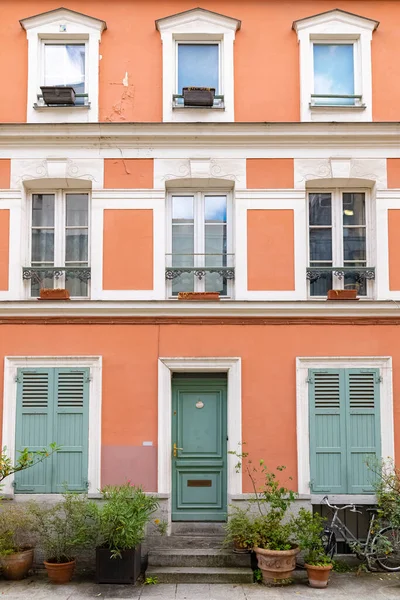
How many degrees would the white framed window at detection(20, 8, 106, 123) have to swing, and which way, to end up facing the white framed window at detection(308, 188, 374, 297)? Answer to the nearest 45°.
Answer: approximately 90° to its left

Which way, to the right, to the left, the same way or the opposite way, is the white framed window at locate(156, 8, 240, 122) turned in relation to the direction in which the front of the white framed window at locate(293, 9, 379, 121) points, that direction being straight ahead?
the same way

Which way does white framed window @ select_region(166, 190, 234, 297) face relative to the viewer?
toward the camera

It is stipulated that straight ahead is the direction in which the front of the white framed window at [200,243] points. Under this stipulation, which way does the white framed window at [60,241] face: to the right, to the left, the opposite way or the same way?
the same way

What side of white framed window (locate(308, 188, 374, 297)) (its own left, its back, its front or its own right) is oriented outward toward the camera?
front

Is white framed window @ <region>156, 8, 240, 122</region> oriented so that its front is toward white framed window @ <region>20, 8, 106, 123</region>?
no

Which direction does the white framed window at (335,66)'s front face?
toward the camera

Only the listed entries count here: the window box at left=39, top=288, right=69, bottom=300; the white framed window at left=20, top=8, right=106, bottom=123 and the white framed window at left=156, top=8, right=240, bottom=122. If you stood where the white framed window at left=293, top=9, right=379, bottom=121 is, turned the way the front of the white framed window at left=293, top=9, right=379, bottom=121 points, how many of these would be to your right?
3

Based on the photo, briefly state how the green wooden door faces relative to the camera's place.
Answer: facing the viewer
